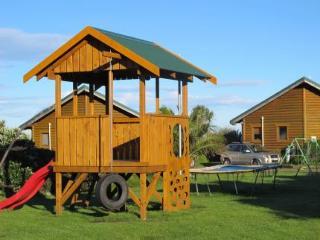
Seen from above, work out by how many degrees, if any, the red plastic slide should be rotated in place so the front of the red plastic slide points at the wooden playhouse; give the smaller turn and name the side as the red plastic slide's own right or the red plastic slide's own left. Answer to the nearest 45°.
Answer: approximately 135° to the red plastic slide's own left

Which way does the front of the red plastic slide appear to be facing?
to the viewer's left

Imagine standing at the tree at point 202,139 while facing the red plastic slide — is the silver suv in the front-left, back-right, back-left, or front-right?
back-left

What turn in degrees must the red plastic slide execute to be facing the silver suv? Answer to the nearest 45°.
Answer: approximately 135° to its right

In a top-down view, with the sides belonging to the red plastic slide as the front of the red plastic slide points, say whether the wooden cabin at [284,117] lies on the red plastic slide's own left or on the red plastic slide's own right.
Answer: on the red plastic slide's own right

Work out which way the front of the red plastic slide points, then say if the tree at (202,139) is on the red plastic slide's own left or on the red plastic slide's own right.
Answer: on the red plastic slide's own right
